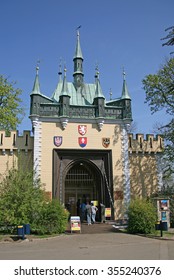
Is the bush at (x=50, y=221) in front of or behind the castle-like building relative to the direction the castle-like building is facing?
in front

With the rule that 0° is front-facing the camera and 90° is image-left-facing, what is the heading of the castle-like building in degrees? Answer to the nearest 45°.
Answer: approximately 0°

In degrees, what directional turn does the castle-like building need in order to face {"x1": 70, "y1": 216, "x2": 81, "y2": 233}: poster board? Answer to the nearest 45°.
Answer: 0° — it already faces it

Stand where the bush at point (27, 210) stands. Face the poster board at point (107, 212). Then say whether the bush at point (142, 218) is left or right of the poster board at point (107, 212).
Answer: right

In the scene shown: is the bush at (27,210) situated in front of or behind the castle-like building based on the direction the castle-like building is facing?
in front
